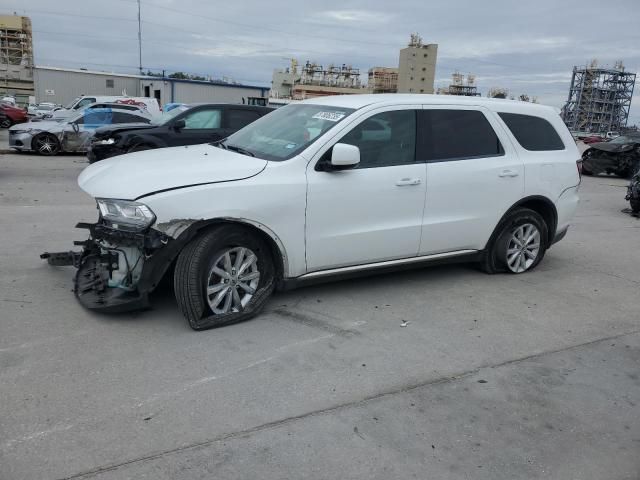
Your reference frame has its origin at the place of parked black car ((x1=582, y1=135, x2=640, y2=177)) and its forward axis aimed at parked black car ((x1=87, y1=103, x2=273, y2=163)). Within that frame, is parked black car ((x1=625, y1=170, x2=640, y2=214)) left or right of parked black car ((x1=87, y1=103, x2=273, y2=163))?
left

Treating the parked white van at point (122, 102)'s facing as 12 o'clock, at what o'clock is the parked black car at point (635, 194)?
The parked black car is roughly at 8 o'clock from the parked white van.

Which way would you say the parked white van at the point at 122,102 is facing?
to the viewer's left

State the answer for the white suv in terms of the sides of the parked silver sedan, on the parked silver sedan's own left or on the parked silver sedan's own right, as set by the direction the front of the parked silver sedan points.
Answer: on the parked silver sedan's own left

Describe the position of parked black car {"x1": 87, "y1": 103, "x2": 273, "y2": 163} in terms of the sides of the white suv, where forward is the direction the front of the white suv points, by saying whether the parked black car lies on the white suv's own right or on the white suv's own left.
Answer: on the white suv's own right

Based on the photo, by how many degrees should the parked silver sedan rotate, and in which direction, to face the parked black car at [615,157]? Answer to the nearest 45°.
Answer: approximately 180°

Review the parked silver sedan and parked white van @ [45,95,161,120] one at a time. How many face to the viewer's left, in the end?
2

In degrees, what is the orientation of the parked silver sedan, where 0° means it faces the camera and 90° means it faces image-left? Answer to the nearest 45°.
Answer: approximately 90°

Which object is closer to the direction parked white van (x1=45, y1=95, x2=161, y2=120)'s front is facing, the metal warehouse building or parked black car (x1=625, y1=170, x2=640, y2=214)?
the metal warehouse building

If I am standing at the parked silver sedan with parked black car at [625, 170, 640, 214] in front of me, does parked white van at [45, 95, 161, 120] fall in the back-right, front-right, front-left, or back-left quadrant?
back-left
